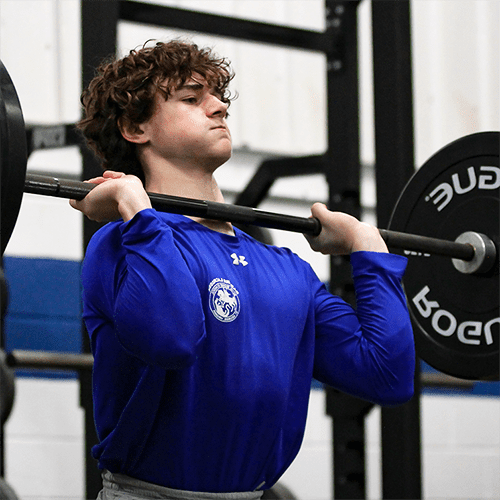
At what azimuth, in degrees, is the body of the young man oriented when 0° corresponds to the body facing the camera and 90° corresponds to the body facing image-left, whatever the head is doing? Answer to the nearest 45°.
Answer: approximately 315°
